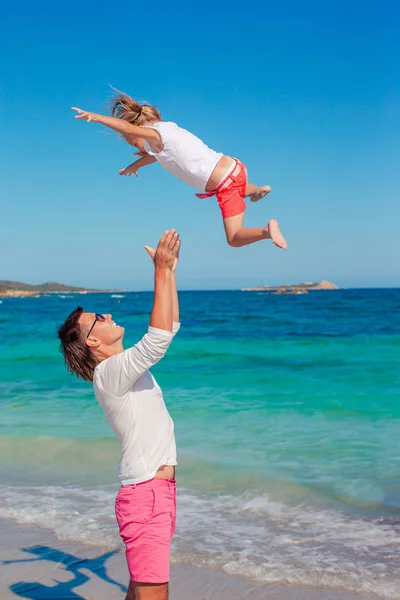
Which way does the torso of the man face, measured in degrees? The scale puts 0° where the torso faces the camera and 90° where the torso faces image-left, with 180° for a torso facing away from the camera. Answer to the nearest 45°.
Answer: approximately 270°

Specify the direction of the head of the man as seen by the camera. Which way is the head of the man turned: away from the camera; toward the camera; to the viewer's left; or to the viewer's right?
to the viewer's right
